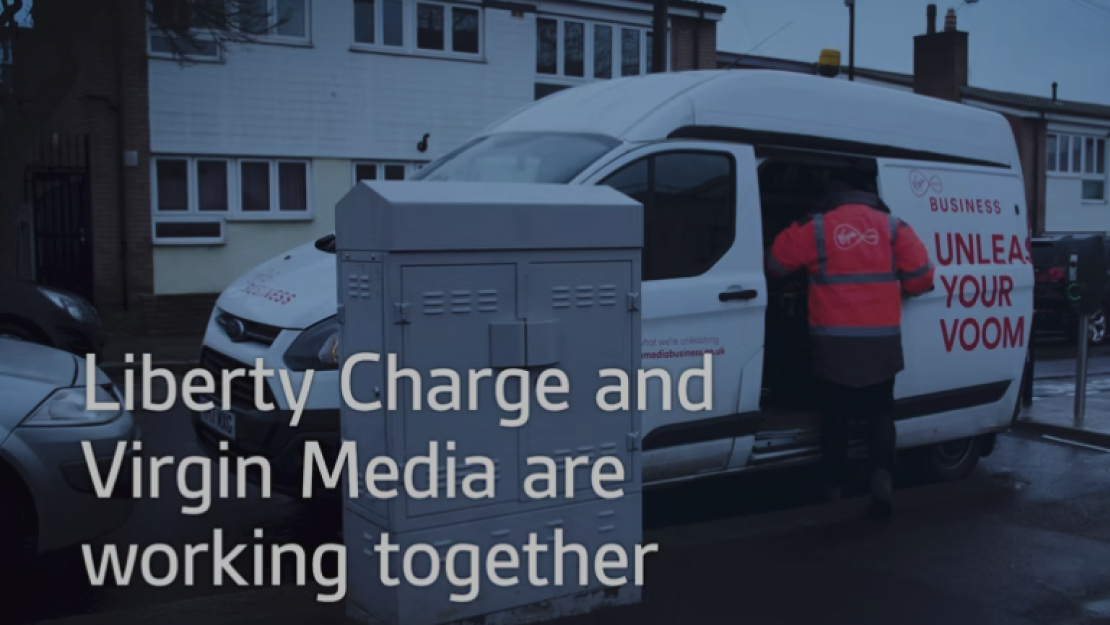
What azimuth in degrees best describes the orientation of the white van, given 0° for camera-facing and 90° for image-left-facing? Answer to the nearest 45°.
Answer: approximately 45°

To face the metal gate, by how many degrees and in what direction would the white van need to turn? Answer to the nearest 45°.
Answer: approximately 90° to its right

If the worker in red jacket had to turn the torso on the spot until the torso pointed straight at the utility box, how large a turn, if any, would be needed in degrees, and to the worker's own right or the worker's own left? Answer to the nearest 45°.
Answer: approximately 135° to the worker's own left

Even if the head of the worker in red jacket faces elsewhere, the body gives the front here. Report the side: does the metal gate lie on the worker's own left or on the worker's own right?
on the worker's own left

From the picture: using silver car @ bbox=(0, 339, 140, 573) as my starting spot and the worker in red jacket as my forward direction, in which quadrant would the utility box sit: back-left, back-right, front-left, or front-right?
front-right

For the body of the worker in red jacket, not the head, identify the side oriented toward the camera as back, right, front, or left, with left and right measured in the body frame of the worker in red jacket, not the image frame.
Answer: back

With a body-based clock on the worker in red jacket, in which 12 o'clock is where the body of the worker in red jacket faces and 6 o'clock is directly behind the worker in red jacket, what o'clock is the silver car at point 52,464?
The silver car is roughly at 8 o'clock from the worker in red jacket.
